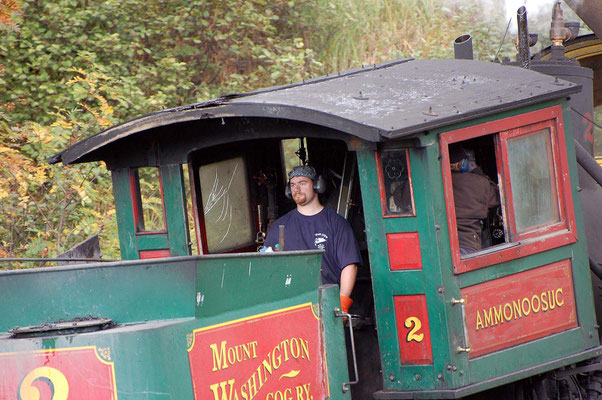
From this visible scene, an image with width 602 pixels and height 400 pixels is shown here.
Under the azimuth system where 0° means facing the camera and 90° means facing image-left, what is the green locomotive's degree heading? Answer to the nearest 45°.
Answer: approximately 225°
